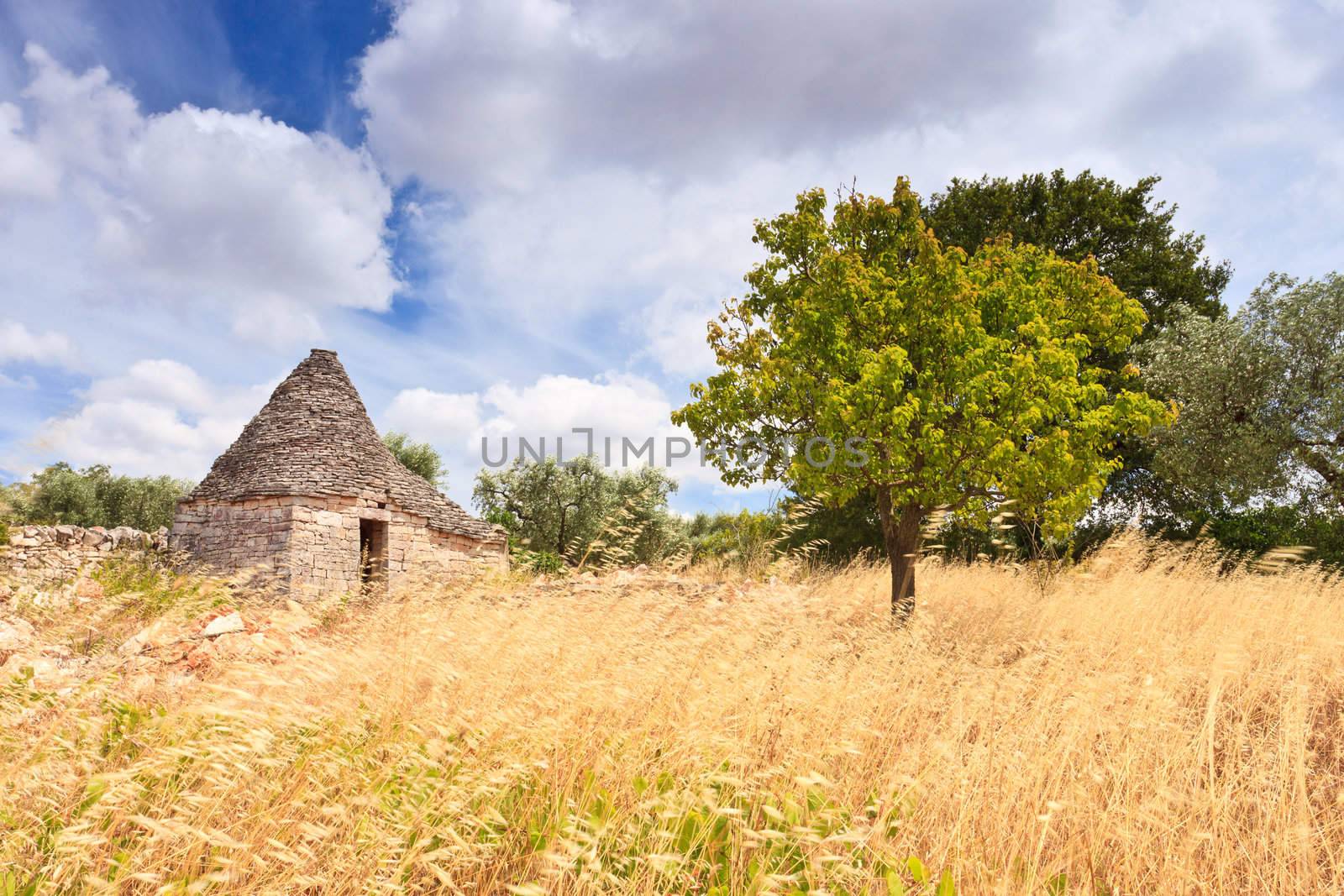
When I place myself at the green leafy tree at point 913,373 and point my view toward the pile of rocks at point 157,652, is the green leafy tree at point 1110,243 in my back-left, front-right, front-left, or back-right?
back-right

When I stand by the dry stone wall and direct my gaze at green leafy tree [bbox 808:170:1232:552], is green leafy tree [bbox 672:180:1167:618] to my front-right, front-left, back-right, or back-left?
front-right

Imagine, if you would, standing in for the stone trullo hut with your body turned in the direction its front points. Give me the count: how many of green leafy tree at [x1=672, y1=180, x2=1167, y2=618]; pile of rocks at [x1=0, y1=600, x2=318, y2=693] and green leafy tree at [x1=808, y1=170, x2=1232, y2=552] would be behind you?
0

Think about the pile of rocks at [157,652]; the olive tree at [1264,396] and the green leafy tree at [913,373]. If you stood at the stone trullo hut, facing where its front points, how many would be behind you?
0

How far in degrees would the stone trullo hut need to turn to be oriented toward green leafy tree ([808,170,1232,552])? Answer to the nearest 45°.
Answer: approximately 45° to its left

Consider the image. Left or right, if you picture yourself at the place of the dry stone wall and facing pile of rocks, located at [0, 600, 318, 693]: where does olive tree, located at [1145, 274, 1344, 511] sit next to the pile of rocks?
left

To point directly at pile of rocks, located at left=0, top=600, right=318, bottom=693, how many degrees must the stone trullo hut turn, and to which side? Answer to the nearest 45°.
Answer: approximately 45° to its right

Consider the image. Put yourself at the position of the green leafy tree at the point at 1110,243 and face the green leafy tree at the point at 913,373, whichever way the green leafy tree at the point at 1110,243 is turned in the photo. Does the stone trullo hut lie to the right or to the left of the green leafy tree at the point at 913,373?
right

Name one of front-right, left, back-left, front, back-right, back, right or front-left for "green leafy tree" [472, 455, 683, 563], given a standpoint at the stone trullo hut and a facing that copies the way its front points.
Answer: left

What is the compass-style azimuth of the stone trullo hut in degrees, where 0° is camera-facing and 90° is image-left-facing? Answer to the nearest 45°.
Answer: approximately 315°

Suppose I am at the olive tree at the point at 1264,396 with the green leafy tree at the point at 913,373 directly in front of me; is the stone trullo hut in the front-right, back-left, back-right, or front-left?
front-right

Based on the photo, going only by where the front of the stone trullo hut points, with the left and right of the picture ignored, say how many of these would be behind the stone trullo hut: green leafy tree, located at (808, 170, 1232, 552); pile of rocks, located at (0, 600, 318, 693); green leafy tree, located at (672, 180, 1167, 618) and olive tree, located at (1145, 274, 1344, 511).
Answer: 0
